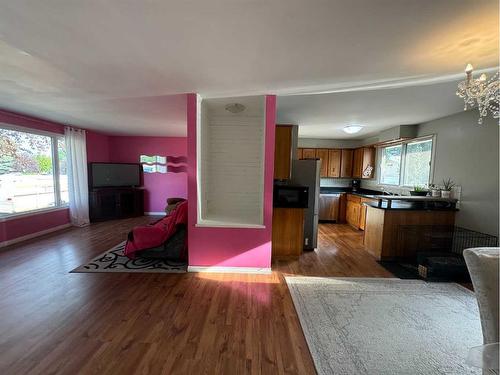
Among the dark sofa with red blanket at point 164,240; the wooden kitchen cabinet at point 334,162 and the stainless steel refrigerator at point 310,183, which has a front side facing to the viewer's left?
the dark sofa with red blanket

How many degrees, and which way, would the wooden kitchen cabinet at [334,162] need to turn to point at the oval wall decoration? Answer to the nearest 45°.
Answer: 0° — it already faces it

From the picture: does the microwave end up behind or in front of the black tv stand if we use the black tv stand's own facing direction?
in front

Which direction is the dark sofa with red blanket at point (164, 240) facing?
to the viewer's left

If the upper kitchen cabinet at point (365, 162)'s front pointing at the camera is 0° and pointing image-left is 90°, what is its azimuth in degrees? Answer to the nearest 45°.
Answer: approximately 45°

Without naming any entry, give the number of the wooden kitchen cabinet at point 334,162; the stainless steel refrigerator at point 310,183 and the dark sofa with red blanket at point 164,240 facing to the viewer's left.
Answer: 1

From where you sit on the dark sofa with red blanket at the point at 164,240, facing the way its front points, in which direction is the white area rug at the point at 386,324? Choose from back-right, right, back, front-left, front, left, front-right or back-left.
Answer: back-left

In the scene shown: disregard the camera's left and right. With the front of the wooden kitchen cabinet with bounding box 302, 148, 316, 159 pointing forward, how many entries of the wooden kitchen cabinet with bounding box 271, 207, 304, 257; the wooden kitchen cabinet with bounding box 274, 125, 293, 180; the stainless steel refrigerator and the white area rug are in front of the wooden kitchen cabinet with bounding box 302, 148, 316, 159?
4

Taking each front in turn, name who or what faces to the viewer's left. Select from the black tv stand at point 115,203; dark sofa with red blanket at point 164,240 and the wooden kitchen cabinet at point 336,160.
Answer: the dark sofa with red blanket
